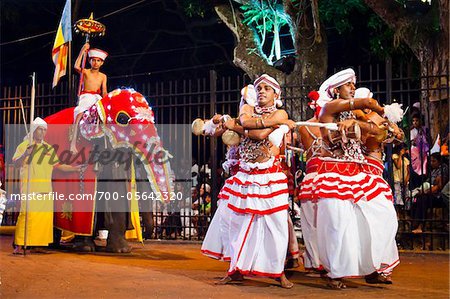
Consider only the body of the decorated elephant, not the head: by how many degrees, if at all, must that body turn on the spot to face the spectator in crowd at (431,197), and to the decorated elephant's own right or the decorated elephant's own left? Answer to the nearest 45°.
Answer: approximately 45° to the decorated elephant's own left

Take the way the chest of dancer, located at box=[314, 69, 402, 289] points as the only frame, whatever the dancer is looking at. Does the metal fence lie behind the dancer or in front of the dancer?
behind

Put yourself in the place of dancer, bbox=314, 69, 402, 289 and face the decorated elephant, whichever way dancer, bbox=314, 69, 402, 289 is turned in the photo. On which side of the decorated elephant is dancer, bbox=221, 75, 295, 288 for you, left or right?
left

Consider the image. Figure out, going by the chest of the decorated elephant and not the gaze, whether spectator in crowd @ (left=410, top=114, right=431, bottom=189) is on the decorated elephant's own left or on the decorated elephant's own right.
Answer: on the decorated elephant's own left

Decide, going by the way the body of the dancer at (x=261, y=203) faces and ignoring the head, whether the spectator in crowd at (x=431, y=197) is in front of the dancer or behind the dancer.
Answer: behind

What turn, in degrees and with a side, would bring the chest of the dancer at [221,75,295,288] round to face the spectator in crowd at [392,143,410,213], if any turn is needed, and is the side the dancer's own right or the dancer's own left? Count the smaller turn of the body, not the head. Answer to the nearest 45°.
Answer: approximately 135° to the dancer's own left
